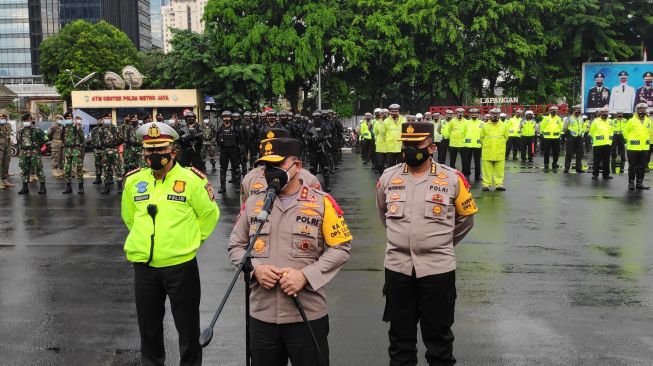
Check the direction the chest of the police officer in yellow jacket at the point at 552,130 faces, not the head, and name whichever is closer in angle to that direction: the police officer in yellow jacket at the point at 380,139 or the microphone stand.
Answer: the microphone stand

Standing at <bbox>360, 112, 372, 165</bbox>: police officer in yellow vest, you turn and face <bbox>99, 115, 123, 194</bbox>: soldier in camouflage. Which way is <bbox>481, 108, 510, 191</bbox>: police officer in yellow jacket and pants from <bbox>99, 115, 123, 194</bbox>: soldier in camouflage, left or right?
left

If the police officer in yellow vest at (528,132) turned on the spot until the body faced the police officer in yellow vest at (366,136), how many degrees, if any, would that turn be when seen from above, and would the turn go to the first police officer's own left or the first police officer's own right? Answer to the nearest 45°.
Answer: approximately 90° to the first police officer's own right

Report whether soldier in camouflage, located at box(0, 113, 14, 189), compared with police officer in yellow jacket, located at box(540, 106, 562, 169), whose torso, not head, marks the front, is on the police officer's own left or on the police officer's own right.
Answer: on the police officer's own right

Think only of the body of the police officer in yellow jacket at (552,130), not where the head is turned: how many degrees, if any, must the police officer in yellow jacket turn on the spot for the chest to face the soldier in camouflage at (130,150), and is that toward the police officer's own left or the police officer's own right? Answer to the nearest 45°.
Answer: approximately 45° to the police officer's own right

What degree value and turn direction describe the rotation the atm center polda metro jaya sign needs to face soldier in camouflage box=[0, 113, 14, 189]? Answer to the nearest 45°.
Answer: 0° — it already faces them

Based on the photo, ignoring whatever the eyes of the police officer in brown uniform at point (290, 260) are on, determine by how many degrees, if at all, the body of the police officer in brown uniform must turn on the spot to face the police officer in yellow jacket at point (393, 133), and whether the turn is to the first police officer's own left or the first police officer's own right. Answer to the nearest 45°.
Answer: approximately 135° to the first police officer's own right

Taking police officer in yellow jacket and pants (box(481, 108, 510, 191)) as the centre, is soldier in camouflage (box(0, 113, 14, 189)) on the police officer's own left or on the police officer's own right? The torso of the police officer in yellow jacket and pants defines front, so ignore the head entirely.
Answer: on the police officer's own right

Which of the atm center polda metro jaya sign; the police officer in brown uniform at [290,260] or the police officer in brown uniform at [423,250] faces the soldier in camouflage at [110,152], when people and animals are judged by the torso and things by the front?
the atm center polda metro jaya sign

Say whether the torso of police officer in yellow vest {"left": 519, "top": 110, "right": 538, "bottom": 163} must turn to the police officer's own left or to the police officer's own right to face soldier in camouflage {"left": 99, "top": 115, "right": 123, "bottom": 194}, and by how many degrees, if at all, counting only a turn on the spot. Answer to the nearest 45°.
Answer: approximately 45° to the police officer's own right

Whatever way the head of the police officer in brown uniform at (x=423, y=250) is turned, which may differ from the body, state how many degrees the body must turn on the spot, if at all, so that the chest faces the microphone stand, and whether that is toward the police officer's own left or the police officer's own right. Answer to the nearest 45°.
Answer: approximately 45° to the police officer's own right

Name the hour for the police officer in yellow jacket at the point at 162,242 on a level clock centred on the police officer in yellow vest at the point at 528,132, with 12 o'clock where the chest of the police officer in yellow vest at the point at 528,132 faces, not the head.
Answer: the police officer in yellow jacket at the point at 162,242 is roughly at 12 o'clock from the police officer in yellow vest at the point at 528,132.

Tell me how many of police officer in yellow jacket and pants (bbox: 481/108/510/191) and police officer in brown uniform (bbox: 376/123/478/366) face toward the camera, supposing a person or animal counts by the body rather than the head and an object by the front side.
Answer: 2

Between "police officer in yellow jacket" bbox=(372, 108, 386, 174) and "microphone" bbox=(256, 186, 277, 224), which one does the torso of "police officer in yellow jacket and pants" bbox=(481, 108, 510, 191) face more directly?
the microphone
